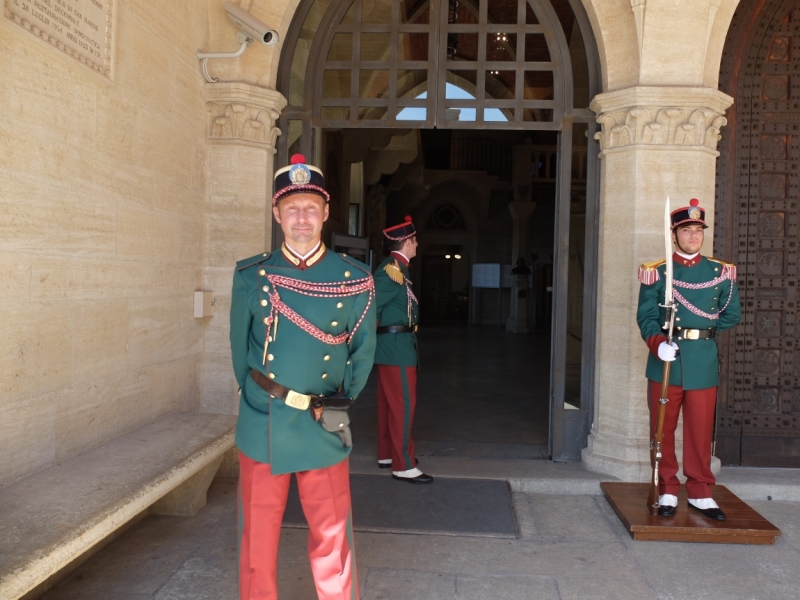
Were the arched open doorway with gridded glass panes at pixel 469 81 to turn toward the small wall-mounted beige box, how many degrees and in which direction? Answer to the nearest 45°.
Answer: approximately 90° to its right

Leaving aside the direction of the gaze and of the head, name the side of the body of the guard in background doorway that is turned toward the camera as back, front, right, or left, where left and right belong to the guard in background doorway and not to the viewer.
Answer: right

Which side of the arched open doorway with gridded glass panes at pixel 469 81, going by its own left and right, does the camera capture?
front

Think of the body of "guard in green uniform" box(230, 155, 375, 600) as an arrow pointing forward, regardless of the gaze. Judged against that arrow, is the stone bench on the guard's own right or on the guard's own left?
on the guard's own right

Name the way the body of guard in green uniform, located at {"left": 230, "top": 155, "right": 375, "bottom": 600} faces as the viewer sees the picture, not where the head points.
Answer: toward the camera

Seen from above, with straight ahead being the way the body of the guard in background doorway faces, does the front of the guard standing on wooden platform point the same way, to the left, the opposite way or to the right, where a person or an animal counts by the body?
to the right

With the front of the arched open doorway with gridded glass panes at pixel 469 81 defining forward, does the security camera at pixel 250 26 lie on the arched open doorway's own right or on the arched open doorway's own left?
on the arched open doorway's own right

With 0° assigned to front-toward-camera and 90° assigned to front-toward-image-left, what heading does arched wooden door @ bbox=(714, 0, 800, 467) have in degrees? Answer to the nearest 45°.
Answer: approximately 0°

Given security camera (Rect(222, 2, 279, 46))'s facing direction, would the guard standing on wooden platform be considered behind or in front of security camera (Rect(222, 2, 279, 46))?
in front

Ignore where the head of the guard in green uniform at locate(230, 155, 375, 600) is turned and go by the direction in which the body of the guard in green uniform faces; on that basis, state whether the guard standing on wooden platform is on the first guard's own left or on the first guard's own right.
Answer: on the first guard's own left

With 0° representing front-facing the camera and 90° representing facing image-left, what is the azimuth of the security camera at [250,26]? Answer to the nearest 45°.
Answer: approximately 315°

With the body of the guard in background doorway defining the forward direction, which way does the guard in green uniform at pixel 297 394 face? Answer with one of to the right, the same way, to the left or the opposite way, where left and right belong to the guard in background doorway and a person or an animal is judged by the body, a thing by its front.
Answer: to the right
